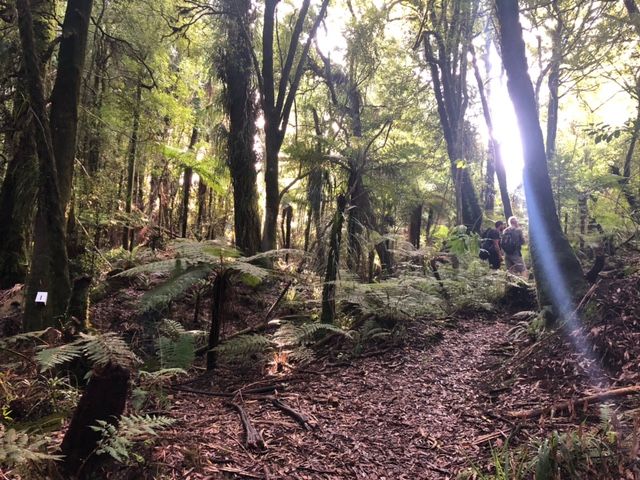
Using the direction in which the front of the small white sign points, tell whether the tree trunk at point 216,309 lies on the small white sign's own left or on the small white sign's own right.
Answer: on the small white sign's own left

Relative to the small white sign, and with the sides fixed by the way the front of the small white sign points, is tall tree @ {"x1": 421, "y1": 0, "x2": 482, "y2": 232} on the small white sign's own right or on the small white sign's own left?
on the small white sign's own left

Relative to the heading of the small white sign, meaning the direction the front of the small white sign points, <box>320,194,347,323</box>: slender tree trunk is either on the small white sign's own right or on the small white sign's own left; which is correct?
on the small white sign's own left

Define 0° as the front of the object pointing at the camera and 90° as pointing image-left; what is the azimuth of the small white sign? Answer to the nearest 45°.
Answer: approximately 0°

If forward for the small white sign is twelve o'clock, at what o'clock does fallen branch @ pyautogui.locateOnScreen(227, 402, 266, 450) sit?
The fallen branch is roughly at 11 o'clock from the small white sign.

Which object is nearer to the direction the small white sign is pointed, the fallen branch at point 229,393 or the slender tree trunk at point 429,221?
the fallen branch

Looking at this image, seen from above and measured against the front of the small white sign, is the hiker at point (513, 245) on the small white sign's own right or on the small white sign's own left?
on the small white sign's own left
